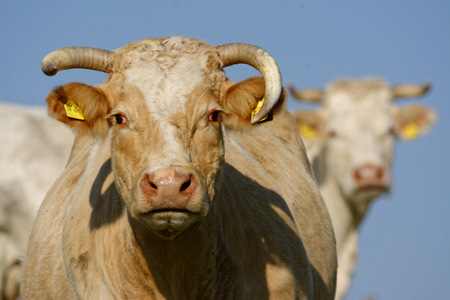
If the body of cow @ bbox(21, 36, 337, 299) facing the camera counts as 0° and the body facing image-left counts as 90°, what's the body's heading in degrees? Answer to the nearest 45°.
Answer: approximately 0°

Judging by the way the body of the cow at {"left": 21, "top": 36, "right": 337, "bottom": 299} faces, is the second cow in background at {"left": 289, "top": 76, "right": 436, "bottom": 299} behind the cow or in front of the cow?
behind
